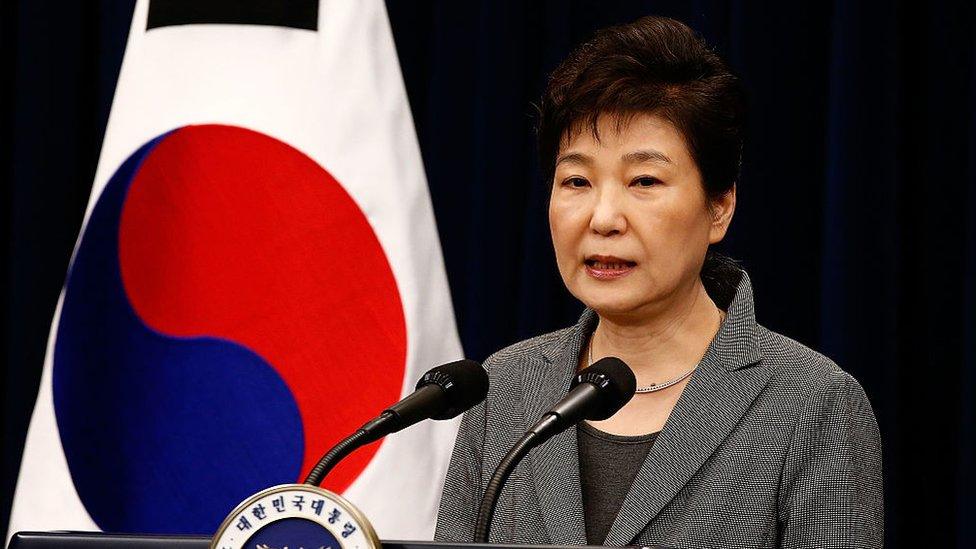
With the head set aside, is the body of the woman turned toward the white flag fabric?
no

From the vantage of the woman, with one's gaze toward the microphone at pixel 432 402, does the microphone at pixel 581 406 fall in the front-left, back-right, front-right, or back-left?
front-left

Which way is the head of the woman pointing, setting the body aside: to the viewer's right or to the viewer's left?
to the viewer's left

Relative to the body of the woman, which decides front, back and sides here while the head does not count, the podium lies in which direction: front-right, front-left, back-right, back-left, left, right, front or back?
front
